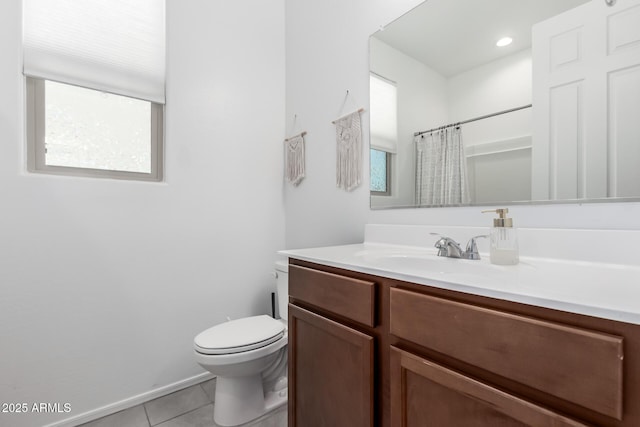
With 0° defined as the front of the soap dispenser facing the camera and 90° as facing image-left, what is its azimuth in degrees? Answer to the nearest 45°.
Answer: approximately 90°

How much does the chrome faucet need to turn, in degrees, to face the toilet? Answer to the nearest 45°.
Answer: approximately 45° to its right

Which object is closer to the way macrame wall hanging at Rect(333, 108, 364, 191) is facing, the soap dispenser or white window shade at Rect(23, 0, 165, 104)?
the white window shade

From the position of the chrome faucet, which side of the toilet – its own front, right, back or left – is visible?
left

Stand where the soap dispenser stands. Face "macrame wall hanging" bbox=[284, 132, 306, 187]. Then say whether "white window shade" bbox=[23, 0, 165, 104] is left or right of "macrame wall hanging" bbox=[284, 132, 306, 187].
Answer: left

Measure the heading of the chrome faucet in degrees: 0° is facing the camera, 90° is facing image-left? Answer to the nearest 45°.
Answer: approximately 45°

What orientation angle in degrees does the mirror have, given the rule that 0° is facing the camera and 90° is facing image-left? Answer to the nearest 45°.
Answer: approximately 45°

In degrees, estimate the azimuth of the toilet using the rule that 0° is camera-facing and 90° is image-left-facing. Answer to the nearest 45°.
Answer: approximately 45°
